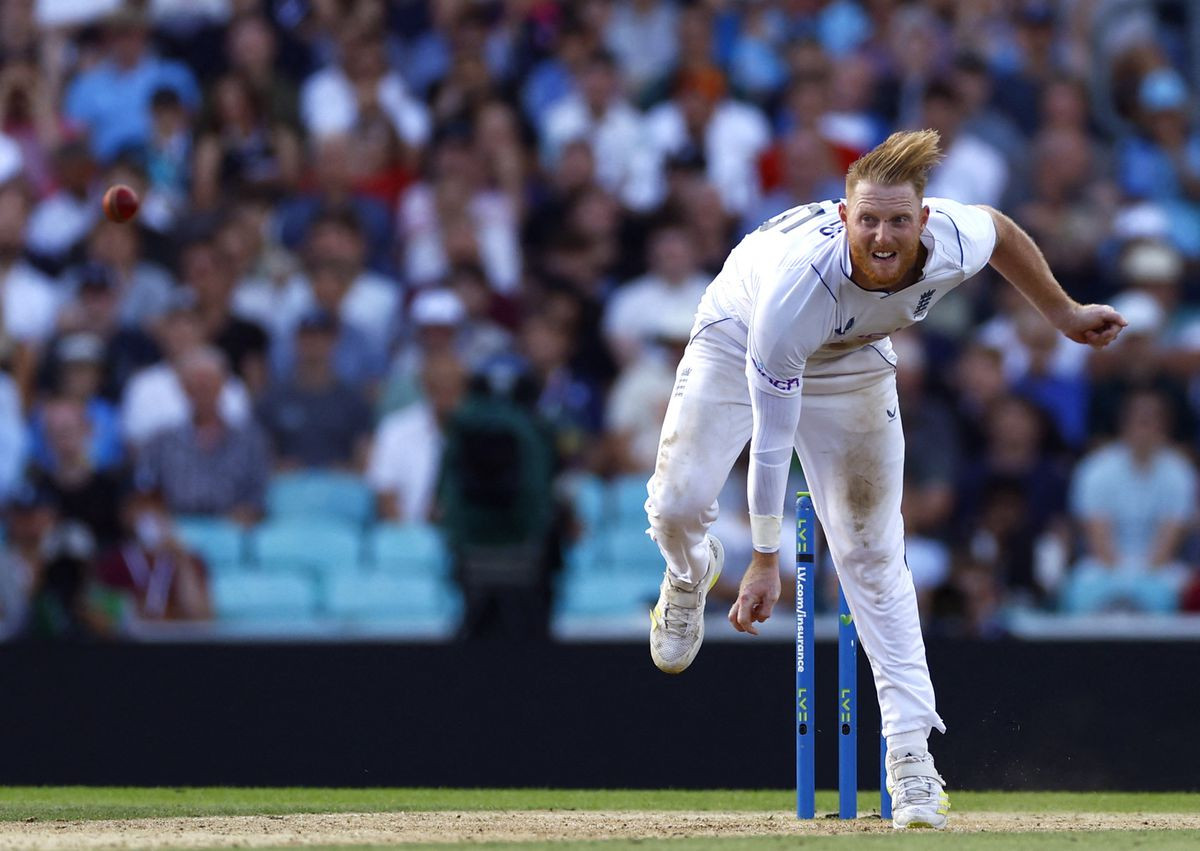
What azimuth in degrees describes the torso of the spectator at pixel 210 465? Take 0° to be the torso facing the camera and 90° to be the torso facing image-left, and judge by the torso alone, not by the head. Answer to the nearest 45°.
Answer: approximately 0°

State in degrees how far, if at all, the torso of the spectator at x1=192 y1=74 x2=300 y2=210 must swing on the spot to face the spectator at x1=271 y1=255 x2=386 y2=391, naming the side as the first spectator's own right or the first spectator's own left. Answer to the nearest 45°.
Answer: approximately 45° to the first spectator's own left

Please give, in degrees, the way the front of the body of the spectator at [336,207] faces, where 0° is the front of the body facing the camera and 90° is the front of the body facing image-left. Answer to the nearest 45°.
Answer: approximately 0°
